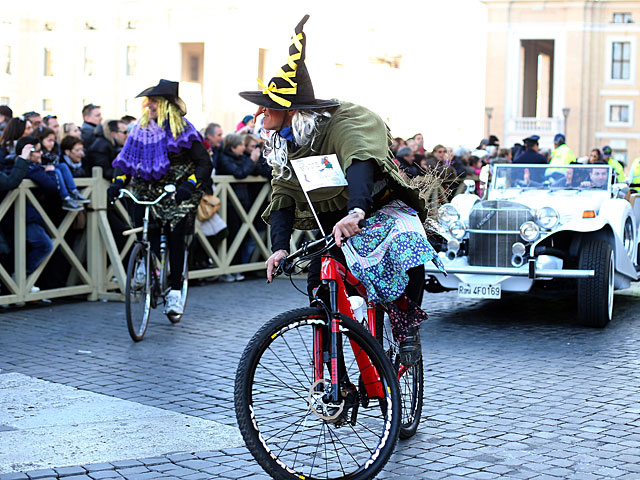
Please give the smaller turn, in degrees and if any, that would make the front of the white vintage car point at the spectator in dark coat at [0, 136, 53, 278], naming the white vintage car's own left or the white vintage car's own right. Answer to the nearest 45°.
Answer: approximately 45° to the white vintage car's own right

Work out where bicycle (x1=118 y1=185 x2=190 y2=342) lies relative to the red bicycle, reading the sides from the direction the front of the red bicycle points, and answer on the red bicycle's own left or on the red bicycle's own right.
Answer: on the red bicycle's own right

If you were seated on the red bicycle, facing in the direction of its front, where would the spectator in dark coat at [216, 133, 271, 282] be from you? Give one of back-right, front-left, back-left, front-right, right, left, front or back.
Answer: back-right

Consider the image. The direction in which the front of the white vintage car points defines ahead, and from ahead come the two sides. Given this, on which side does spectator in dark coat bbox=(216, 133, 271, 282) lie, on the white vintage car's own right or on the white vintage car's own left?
on the white vintage car's own right

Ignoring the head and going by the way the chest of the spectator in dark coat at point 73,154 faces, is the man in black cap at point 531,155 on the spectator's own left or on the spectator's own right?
on the spectator's own left

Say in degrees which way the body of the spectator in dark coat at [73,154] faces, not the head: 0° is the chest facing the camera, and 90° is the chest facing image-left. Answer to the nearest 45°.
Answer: approximately 315°

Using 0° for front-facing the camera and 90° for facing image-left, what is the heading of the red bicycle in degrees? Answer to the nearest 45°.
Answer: approximately 45°

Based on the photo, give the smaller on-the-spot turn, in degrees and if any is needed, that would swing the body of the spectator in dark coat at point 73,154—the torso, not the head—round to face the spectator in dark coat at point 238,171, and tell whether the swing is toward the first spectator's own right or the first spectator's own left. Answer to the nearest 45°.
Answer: approximately 90° to the first spectator's own left

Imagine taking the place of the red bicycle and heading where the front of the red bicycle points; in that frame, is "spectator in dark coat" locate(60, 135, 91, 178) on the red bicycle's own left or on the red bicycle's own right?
on the red bicycle's own right
